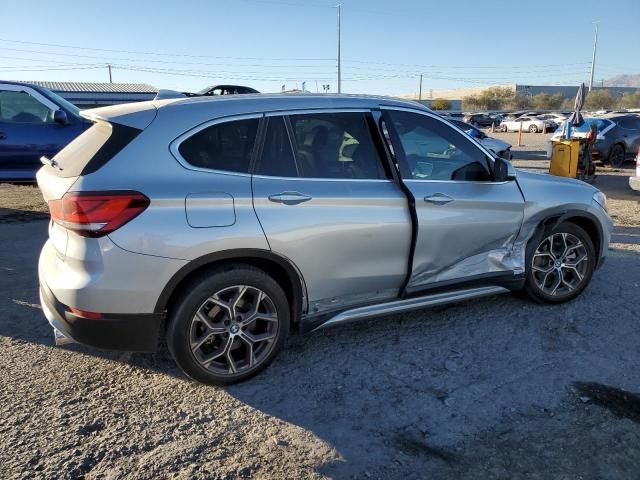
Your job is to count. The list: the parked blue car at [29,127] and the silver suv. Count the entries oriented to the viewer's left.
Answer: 0

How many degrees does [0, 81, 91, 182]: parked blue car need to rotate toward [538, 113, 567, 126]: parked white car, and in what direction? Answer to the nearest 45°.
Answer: approximately 45° to its left

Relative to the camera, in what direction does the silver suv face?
facing away from the viewer and to the right of the viewer

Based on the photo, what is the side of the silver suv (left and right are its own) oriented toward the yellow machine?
front

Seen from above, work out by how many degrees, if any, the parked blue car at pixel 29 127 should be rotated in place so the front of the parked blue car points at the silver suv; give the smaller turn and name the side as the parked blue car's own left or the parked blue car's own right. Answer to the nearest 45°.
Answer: approximately 90° to the parked blue car's own right

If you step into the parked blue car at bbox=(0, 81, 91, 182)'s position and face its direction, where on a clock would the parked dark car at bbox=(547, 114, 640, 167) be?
The parked dark car is roughly at 12 o'clock from the parked blue car.

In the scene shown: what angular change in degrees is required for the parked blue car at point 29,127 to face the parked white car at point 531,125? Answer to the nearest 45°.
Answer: approximately 45° to its left

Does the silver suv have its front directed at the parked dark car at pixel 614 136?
yes

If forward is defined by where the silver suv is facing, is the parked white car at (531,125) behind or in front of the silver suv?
in front

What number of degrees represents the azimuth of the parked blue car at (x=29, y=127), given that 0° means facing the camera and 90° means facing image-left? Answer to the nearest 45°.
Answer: approximately 270°

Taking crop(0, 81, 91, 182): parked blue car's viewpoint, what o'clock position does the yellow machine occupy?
The yellow machine is roughly at 12 o'clock from the parked blue car.

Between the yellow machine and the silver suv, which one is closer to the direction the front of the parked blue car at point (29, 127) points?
the yellow machine

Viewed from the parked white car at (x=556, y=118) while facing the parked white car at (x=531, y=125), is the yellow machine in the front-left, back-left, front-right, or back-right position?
front-left
